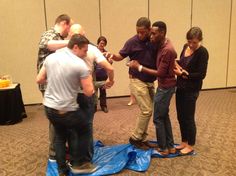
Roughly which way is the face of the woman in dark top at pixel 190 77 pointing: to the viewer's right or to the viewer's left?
to the viewer's left

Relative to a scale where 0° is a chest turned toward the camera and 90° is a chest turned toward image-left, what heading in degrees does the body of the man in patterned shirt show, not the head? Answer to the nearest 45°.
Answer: approximately 270°

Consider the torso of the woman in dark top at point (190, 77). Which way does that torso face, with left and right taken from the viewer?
facing the viewer and to the left of the viewer

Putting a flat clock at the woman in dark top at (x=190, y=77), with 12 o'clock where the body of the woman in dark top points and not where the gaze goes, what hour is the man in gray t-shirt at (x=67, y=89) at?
The man in gray t-shirt is roughly at 12 o'clock from the woman in dark top.

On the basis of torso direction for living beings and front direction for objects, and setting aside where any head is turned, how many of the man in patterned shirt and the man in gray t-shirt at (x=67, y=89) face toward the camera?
0

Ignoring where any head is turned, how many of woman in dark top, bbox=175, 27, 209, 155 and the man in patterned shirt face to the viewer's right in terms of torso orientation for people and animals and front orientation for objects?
1

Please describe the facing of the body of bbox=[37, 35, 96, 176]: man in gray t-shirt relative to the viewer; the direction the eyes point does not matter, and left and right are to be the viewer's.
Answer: facing away from the viewer and to the right of the viewer

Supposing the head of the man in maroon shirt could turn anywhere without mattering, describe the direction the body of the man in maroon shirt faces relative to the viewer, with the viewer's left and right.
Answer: facing to the left of the viewer
